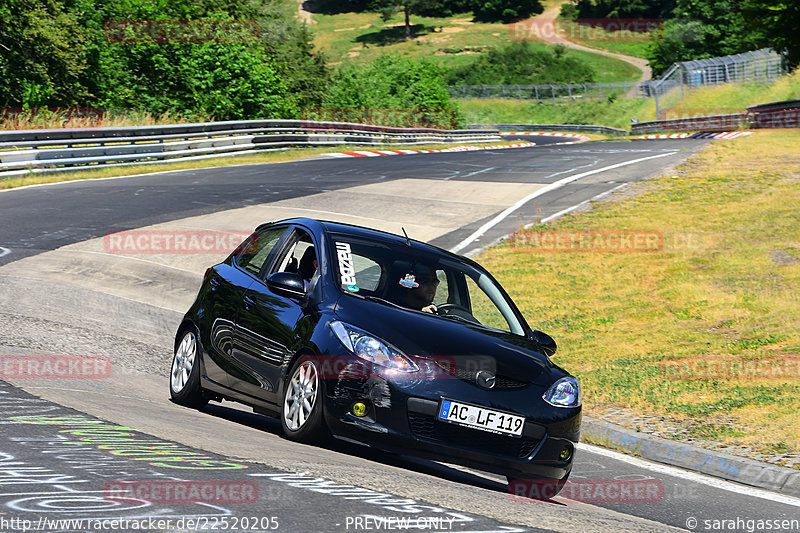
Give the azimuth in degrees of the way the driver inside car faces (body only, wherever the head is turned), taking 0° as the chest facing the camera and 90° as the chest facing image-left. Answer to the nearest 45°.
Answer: approximately 315°

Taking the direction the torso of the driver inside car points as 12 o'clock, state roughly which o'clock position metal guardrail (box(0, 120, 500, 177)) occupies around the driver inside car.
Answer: The metal guardrail is roughly at 7 o'clock from the driver inside car.

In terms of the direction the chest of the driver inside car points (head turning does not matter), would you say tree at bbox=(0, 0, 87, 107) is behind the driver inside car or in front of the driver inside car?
behind

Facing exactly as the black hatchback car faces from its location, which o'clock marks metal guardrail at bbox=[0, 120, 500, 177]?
The metal guardrail is roughly at 7 o'clock from the black hatchback car.

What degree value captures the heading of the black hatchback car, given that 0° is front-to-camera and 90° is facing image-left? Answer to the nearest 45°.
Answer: approximately 315°

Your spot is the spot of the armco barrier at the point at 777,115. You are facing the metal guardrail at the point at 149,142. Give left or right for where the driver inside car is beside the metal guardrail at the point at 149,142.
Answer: left

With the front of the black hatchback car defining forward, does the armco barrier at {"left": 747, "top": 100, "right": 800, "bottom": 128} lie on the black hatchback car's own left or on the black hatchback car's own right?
on the black hatchback car's own left

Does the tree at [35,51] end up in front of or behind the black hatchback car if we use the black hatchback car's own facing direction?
behind
